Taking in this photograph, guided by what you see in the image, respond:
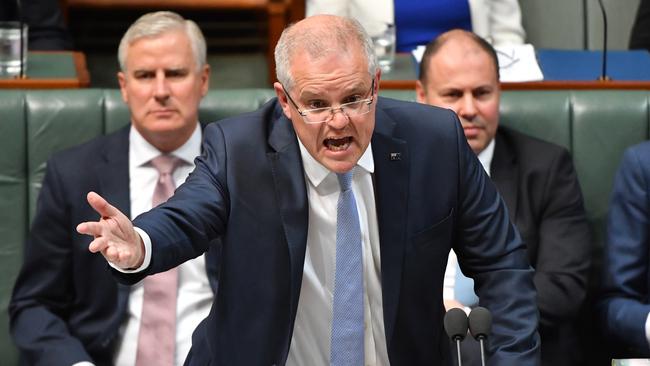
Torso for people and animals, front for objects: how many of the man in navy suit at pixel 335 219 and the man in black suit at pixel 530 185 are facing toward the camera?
2

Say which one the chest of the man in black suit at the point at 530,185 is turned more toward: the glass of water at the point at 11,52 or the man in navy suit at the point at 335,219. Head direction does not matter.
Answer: the man in navy suit

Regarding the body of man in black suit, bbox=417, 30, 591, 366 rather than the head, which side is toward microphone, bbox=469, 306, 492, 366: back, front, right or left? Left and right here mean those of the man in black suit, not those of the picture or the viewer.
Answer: front

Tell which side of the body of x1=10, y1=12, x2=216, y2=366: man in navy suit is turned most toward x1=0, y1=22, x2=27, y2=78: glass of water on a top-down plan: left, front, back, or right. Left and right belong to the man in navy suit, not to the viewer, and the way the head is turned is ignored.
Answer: back

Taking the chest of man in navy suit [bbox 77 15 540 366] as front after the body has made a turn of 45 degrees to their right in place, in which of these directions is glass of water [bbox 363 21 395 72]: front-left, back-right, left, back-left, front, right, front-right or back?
back-right

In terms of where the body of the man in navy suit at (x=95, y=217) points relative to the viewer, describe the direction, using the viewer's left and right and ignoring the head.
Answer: facing the viewer

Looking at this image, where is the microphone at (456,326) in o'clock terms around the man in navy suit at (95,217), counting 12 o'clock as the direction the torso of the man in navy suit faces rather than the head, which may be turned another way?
The microphone is roughly at 11 o'clock from the man in navy suit.

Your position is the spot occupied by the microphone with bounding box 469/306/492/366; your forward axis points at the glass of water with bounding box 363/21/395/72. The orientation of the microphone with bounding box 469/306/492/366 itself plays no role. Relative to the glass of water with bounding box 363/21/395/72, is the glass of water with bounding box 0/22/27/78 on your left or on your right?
left

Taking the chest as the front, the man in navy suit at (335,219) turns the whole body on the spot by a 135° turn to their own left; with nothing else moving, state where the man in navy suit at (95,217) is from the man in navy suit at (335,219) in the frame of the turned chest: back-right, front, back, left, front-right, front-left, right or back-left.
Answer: left

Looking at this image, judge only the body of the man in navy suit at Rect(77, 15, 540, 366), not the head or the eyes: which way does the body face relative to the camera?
toward the camera

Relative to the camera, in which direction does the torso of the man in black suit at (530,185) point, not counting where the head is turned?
toward the camera

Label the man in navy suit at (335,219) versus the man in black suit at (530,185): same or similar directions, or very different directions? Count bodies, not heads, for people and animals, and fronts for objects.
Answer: same or similar directions

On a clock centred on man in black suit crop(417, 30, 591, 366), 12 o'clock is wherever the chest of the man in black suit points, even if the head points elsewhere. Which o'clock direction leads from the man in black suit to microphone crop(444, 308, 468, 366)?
The microphone is roughly at 12 o'clock from the man in black suit.

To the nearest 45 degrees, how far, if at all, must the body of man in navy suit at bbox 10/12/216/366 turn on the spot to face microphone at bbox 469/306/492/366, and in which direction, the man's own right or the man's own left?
approximately 45° to the man's own left

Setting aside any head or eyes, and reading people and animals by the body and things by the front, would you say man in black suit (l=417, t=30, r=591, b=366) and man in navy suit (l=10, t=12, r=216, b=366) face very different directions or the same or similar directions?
same or similar directions
